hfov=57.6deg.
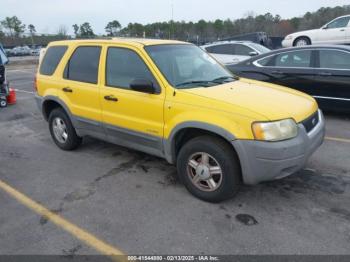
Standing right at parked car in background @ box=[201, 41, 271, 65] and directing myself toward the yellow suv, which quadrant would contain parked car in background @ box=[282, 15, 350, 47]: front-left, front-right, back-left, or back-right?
back-left

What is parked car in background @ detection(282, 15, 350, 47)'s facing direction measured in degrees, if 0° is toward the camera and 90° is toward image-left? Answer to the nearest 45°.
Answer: approximately 90°

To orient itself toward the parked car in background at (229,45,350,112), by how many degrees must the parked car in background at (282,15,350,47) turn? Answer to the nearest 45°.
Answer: approximately 90° to its left

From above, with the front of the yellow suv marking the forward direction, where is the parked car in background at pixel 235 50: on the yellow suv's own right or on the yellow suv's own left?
on the yellow suv's own left

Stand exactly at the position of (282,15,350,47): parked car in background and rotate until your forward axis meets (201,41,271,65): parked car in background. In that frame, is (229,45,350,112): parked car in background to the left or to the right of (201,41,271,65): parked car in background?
left

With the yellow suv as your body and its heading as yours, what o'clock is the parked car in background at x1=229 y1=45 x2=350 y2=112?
The parked car in background is roughly at 9 o'clock from the yellow suv.

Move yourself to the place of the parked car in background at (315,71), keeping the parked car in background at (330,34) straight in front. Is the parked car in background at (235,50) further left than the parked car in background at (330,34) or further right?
left

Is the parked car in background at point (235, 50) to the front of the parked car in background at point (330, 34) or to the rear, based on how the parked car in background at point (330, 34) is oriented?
to the front
